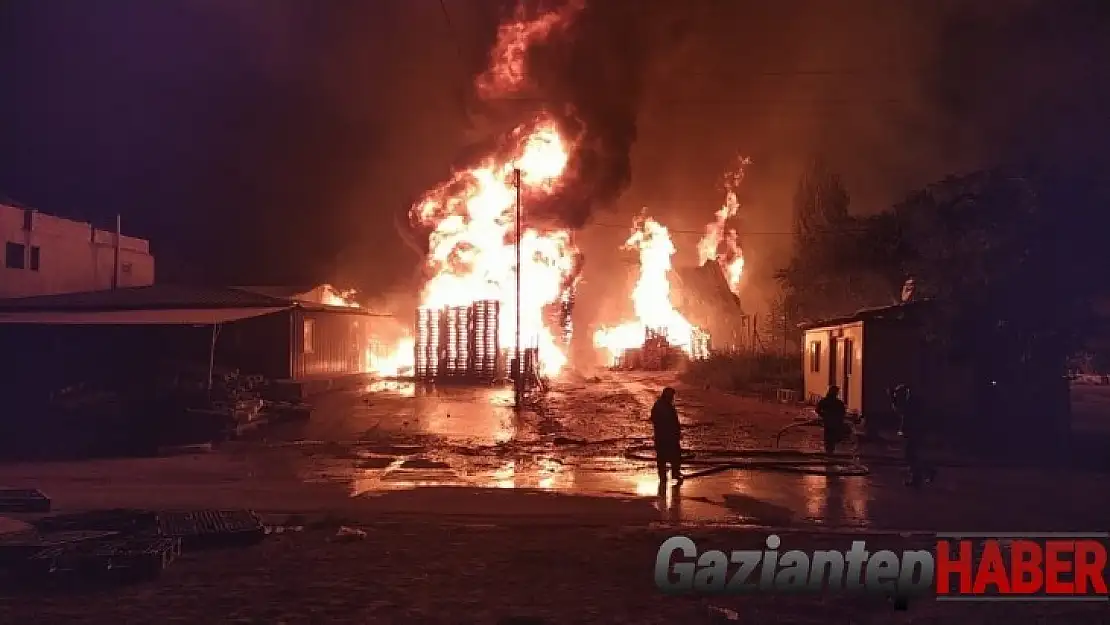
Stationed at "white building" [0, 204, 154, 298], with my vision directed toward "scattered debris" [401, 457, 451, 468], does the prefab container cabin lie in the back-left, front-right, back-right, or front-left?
front-left

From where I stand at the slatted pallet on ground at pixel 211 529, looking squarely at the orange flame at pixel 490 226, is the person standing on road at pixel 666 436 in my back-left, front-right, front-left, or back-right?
front-right

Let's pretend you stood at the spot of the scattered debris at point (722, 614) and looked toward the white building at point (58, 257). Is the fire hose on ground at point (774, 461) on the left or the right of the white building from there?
right

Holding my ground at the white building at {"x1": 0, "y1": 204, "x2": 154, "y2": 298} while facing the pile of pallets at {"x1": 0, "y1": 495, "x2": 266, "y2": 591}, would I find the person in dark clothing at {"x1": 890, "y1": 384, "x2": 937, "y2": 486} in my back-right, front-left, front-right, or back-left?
front-left

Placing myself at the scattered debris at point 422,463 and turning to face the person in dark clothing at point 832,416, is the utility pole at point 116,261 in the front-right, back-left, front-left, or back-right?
back-left
